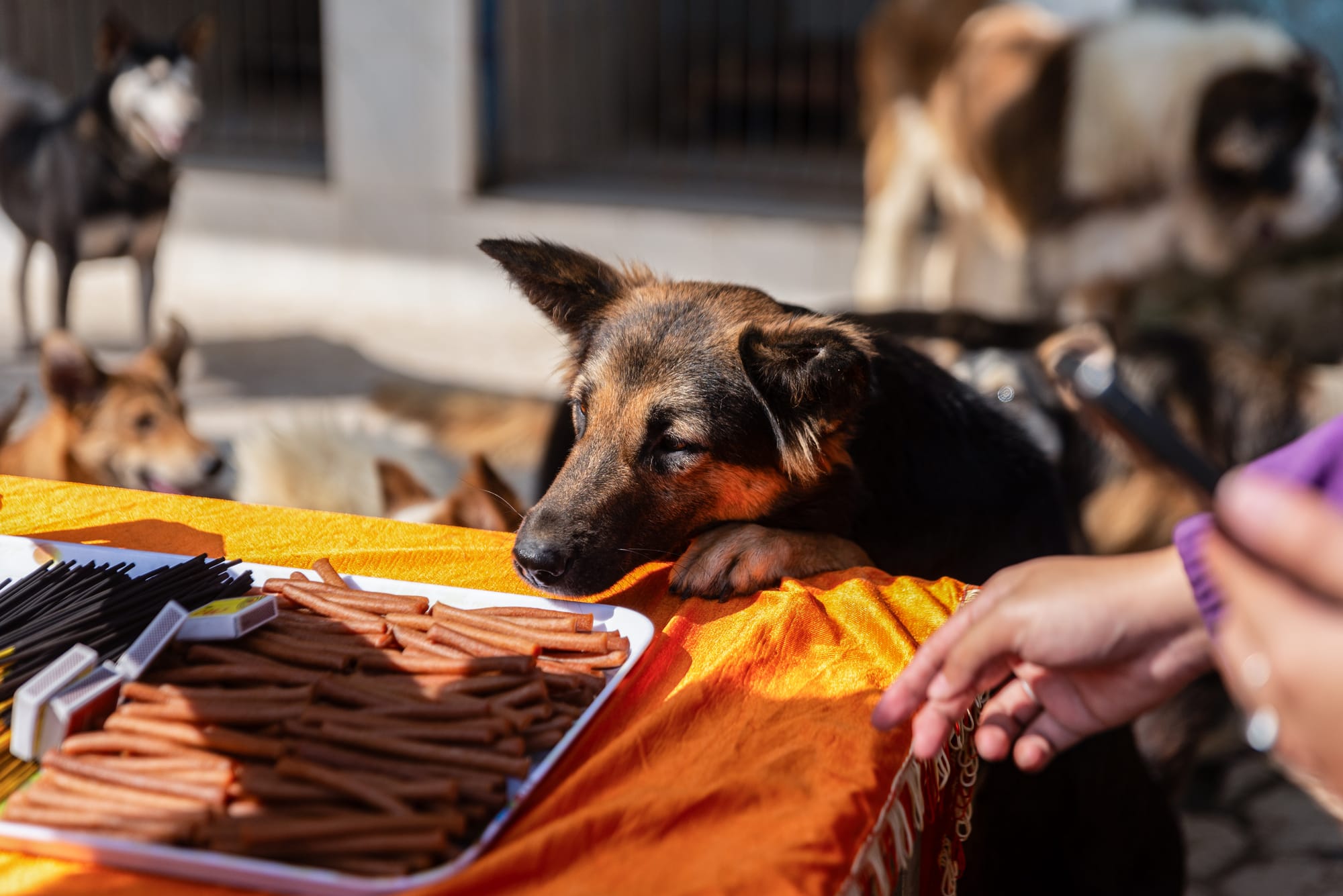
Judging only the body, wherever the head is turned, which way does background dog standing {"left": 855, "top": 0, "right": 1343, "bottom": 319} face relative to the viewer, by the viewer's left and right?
facing to the right of the viewer

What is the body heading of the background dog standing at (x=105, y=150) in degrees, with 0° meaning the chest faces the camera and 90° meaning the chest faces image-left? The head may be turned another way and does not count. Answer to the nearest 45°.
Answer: approximately 315°

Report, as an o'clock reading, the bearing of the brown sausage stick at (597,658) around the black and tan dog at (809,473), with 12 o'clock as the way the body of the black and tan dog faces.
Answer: The brown sausage stick is roughly at 11 o'clock from the black and tan dog.

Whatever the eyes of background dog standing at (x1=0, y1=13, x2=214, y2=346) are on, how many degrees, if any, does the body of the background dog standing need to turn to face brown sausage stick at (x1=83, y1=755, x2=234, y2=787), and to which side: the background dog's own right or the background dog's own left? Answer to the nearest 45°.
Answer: approximately 45° to the background dog's own right

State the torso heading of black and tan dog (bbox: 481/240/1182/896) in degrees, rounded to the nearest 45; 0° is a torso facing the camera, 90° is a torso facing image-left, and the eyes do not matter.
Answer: approximately 45°

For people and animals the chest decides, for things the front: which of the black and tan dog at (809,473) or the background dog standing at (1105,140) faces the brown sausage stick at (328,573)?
the black and tan dog

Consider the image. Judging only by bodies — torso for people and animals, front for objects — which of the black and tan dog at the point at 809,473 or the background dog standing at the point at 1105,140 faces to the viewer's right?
the background dog standing
